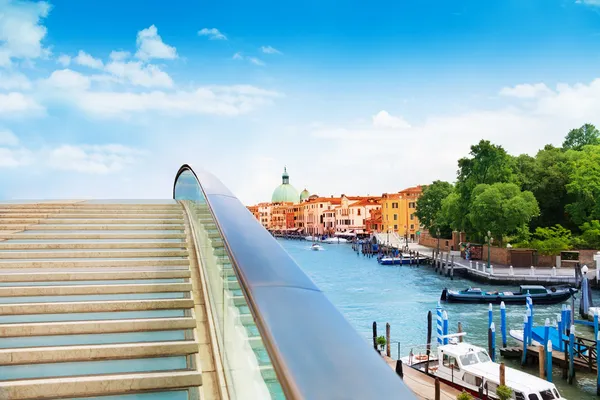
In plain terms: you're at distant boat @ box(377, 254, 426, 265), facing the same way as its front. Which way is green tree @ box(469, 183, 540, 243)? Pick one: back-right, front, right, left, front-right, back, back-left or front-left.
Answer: back-left

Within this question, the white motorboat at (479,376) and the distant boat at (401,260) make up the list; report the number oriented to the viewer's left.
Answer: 1

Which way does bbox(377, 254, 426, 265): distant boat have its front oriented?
to the viewer's left

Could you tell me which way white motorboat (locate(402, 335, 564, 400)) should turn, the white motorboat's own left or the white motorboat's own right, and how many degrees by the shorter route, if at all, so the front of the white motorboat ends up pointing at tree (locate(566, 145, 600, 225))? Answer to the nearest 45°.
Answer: approximately 135° to the white motorboat's own left

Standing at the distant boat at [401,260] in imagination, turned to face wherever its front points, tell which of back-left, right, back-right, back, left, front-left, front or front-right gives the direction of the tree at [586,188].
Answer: back-left

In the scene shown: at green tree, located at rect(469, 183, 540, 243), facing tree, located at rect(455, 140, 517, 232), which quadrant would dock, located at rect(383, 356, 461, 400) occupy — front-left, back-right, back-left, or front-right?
back-left

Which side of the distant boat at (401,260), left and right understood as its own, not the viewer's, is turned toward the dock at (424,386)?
left

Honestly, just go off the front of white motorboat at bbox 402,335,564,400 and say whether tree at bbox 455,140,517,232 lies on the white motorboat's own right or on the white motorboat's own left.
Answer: on the white motorboat's own left

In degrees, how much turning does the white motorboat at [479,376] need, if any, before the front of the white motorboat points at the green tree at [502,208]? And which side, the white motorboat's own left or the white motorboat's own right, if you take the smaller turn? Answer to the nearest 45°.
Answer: approximately 135° to the white motorboat's own left

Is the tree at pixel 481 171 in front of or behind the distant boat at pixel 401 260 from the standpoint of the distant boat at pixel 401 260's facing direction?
behind
